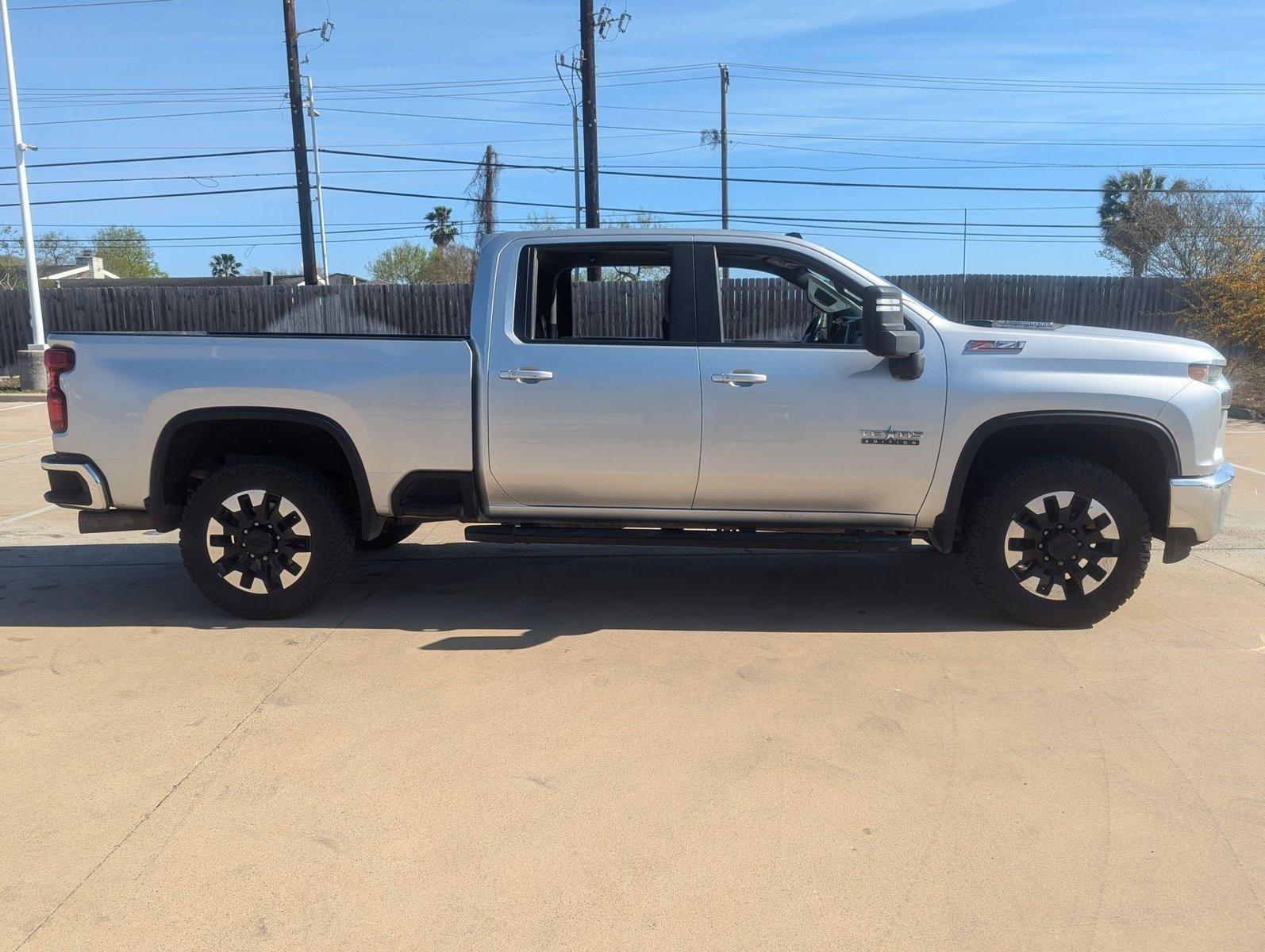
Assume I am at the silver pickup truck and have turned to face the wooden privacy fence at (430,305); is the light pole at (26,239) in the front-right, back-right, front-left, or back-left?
front-left

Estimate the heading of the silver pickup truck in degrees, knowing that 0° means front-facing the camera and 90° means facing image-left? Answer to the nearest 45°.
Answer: approximately 270°

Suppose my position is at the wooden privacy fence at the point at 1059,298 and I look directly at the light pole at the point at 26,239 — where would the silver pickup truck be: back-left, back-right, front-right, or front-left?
front-left

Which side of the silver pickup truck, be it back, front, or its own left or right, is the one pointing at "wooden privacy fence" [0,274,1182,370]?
left

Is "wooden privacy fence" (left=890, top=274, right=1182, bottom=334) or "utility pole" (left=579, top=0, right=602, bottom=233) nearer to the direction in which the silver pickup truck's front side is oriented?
the wooden privacy fence

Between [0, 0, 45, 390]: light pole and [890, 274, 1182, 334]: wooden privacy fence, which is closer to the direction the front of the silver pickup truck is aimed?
the wooden privacy fence

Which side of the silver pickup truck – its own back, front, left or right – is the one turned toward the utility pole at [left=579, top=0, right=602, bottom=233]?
left

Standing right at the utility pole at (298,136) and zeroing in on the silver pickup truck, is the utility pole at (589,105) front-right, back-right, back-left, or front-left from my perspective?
front-left

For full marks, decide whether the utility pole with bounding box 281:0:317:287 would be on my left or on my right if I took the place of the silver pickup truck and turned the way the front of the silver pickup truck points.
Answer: on my left
